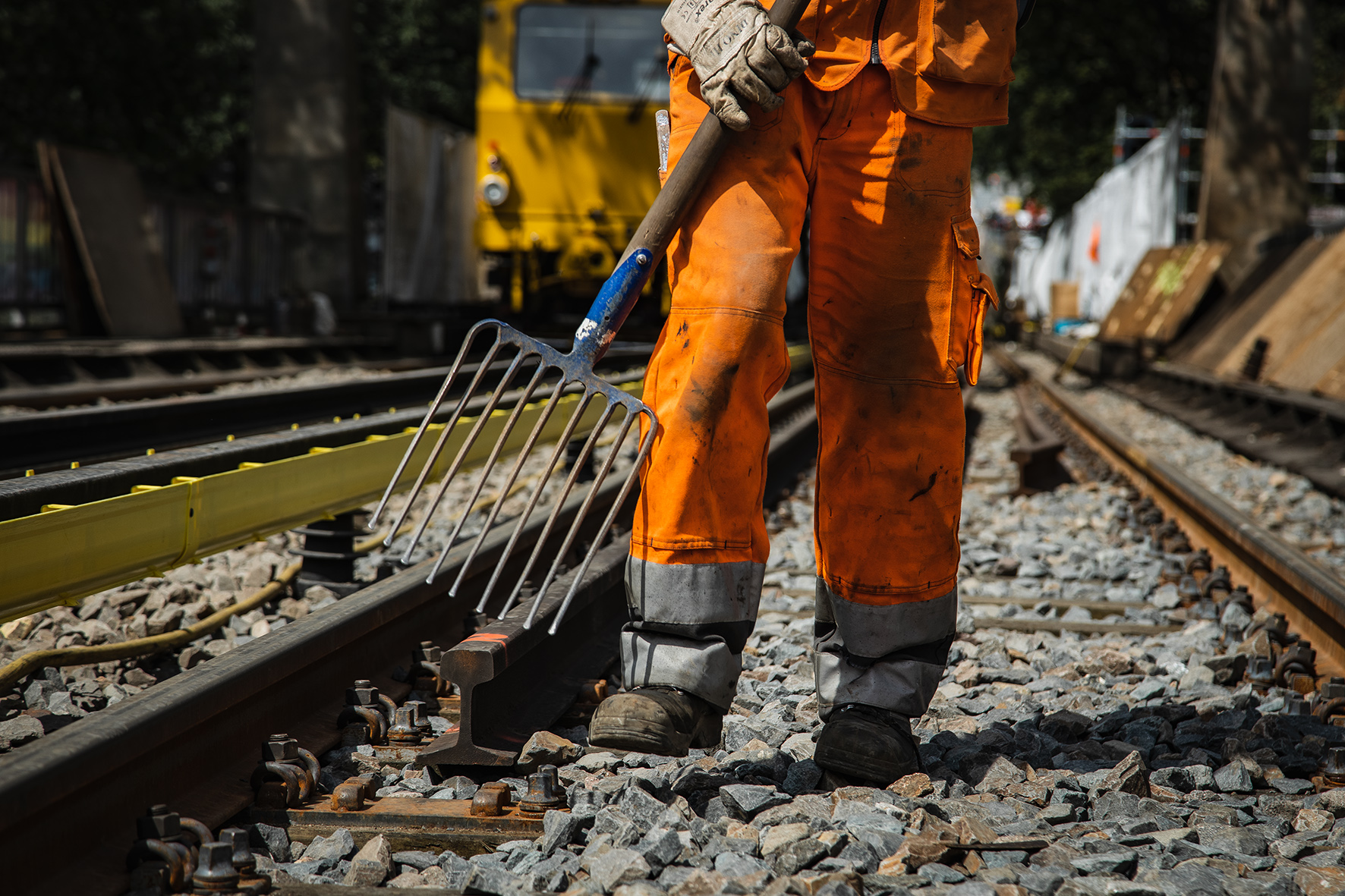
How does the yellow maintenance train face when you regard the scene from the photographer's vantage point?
facing the viewer

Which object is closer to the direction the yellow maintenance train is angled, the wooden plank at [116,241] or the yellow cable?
the yellow cable

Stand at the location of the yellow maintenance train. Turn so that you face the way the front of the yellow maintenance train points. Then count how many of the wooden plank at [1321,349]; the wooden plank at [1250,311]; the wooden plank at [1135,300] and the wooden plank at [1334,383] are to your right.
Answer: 0

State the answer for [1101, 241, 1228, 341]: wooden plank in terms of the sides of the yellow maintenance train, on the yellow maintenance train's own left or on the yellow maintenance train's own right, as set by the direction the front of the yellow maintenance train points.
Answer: on the yellow maintenance train's own left

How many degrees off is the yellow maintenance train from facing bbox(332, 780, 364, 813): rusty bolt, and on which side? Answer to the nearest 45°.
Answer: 0° — it already faces it

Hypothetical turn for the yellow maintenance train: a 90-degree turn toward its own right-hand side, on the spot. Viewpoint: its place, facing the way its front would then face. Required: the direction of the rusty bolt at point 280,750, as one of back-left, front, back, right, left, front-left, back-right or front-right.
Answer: left

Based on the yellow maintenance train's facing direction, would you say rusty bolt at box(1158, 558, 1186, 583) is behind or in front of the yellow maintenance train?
in front

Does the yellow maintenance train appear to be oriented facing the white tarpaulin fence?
no

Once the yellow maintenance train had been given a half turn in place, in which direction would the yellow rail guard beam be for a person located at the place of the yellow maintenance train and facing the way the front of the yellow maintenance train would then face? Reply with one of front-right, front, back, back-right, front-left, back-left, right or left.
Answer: back

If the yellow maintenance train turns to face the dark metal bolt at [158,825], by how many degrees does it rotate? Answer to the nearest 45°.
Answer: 0° — it already faces it

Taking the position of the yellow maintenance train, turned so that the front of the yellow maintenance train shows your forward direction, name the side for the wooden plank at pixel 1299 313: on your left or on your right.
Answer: on your left

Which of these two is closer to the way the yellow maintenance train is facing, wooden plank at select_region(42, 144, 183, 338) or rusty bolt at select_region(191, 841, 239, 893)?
the rusty bolt

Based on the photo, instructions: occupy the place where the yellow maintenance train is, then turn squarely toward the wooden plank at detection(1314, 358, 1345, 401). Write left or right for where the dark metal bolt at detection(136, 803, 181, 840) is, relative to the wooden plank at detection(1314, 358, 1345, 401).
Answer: right

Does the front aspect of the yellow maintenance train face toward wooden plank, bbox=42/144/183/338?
no

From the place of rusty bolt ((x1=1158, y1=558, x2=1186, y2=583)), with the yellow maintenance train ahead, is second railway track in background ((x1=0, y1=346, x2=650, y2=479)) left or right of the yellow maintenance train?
left

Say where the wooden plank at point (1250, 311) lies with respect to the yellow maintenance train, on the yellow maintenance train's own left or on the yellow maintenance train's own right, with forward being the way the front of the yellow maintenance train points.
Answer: on the yellow maintenance train's own left

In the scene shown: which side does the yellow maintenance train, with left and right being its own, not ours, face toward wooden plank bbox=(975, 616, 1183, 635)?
front

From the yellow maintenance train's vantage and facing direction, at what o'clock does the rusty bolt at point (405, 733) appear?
The rusty bolt is roughly at 12 o'clock from the yellow maintenance train.
